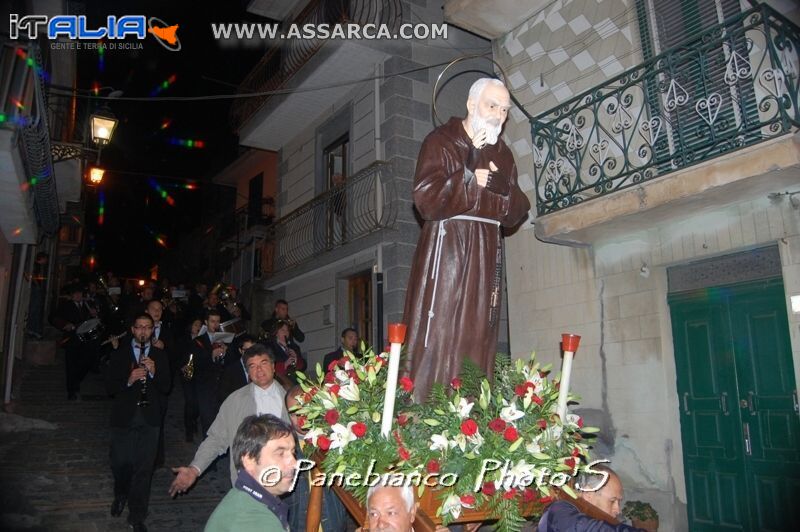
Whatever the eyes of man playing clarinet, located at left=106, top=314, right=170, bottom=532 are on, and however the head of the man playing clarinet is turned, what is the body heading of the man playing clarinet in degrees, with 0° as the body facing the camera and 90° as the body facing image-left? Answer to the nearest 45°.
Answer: approximately 0°

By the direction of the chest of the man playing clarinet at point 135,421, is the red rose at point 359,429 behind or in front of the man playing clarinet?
in front

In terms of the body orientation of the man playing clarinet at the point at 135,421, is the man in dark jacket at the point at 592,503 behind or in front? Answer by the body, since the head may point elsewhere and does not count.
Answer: in front

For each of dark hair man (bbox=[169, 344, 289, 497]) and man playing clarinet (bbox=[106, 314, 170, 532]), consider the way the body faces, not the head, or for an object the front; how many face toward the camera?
2
